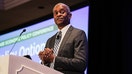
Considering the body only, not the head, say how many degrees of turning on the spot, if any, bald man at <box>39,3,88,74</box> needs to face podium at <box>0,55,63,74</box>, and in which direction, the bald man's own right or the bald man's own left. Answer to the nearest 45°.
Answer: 0° — they already face it

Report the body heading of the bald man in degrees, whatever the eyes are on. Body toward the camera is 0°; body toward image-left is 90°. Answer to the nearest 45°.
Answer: approximately 45°
